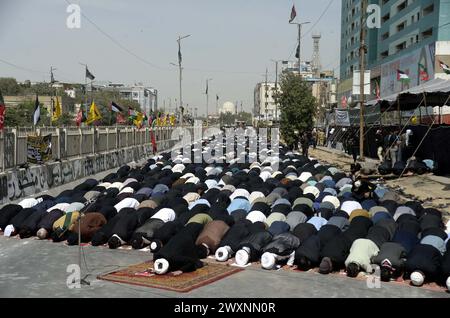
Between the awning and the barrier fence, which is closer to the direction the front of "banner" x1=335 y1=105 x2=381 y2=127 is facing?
the barrier fence

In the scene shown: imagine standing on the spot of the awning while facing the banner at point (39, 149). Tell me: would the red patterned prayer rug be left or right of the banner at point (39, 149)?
left

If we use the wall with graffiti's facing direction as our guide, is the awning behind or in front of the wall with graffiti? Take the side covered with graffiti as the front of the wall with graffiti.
in front

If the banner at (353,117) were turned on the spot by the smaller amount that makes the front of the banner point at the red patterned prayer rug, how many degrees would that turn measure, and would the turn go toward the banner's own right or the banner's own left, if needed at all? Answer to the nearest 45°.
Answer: approximately 45° to the banner's own left

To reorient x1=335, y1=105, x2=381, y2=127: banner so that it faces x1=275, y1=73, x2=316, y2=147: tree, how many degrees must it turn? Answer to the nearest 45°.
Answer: approximately 90° to its right

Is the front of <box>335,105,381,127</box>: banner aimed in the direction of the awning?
no

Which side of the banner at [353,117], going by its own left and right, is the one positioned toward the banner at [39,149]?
front

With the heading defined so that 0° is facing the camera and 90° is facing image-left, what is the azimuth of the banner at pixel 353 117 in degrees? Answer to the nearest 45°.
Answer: approximately 45°

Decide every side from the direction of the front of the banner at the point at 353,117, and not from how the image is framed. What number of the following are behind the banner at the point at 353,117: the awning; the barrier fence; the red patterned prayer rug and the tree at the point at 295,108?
0

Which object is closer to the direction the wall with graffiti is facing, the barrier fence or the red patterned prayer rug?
the red patterned prayer rug

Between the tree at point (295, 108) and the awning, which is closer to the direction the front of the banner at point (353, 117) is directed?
the tree

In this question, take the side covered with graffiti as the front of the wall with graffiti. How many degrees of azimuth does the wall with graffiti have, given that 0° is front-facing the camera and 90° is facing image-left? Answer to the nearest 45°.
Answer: approximately 315°

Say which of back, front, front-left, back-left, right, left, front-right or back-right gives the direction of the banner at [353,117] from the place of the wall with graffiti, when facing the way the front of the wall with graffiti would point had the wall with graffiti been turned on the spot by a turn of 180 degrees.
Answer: right

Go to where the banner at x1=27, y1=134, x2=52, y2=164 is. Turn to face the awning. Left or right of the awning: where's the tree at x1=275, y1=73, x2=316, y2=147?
left
